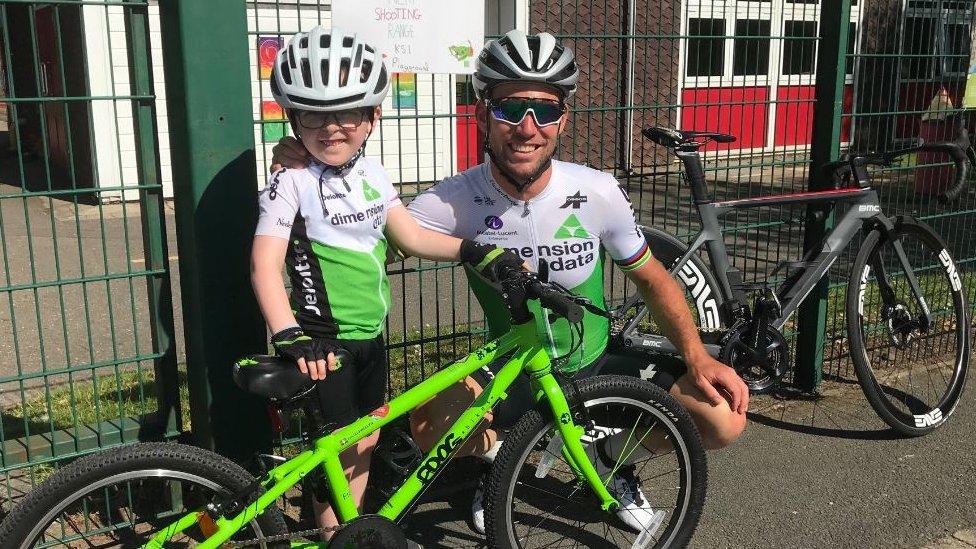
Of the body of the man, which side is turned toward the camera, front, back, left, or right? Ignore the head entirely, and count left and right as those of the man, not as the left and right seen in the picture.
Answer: front

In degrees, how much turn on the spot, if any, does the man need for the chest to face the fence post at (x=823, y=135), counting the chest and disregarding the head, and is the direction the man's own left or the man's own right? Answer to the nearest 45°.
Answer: approximately 135° to the man's own left

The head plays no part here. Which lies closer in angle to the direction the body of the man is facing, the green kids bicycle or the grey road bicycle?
the green kids bicycle

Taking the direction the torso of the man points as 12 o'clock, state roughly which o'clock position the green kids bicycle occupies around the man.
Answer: The green kids bicycle is roughly at 1 o'clock from the man.

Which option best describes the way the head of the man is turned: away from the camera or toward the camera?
toward the camera

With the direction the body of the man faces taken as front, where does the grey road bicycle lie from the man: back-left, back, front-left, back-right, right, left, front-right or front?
back-left

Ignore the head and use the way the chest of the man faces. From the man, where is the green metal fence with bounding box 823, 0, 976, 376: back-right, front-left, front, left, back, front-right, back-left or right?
back-left
